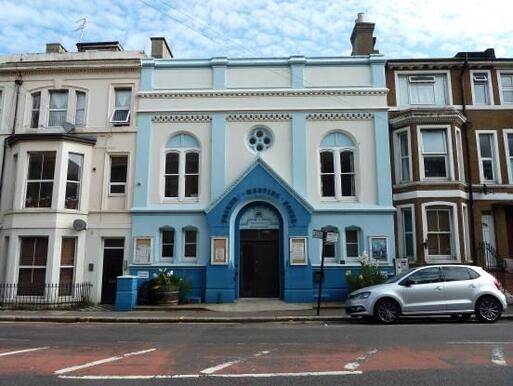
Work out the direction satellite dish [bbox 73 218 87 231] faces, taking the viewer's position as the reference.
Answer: facing the viewer and to the right of the viewer

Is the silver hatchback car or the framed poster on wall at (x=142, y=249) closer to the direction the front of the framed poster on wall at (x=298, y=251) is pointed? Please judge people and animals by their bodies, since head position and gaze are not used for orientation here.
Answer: the silver hatchback car

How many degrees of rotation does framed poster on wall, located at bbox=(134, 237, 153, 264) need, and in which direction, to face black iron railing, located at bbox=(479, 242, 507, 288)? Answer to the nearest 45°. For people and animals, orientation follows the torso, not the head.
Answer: approximately 90° to its left

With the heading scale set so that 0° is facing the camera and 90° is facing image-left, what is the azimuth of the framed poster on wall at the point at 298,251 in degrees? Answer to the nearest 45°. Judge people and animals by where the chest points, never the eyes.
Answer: approximately 0°

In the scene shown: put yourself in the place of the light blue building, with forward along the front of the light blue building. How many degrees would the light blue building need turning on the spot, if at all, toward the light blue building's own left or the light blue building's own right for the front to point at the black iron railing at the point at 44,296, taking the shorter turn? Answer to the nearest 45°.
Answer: approximately 90° to the light blue building's own right

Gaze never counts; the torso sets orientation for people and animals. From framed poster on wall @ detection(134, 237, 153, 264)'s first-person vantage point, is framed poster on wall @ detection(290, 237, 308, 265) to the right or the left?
on its left

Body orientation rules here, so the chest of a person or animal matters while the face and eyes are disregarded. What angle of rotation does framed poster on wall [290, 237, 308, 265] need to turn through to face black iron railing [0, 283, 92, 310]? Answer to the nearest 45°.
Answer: approximately 90° to its right

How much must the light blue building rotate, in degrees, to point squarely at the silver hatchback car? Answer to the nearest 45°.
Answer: approximately 45° to its left

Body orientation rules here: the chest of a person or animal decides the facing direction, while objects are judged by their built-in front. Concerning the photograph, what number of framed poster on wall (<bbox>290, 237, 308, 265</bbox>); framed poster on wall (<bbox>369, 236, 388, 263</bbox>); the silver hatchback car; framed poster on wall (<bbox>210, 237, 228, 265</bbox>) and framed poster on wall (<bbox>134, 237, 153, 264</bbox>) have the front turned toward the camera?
4
